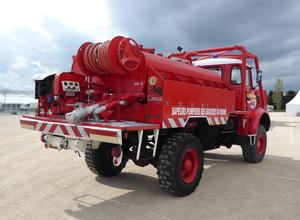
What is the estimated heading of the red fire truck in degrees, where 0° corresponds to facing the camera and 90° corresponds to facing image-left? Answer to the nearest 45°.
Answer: approximately 225°
